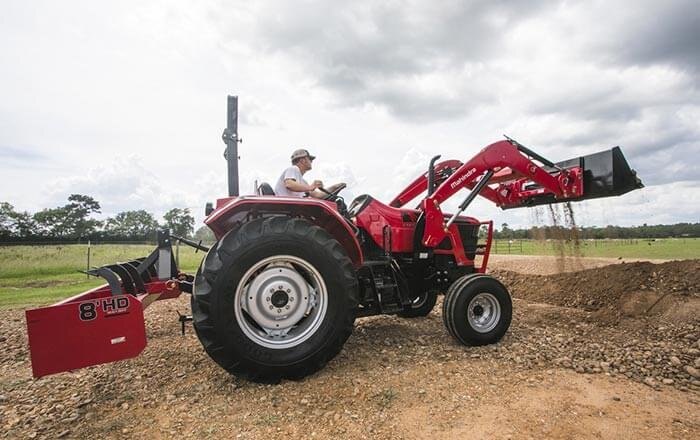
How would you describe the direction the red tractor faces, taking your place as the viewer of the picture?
facing to the right of the viewer

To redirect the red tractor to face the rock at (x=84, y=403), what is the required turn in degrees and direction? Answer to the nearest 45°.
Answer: approximately 180°

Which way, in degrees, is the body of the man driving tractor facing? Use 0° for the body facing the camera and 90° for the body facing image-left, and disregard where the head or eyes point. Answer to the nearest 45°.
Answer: approximately 270°

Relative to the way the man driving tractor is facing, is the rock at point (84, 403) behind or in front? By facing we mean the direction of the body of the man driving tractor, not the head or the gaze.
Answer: behind
